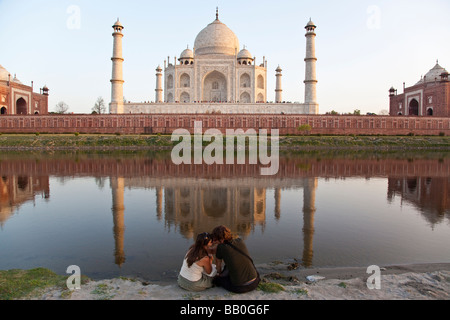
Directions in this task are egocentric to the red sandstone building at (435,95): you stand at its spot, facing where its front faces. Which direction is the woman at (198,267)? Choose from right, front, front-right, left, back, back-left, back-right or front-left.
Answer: front-left

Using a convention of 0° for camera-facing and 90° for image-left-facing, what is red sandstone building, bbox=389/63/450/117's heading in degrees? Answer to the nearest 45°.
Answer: approximately 45°

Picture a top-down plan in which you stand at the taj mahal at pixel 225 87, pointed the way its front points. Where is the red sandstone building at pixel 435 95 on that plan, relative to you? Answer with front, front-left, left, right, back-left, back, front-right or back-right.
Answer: left

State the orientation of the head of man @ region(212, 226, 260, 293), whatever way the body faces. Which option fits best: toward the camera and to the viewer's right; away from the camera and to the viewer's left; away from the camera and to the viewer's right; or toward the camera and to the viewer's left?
away from the camera and to the viewer's left
